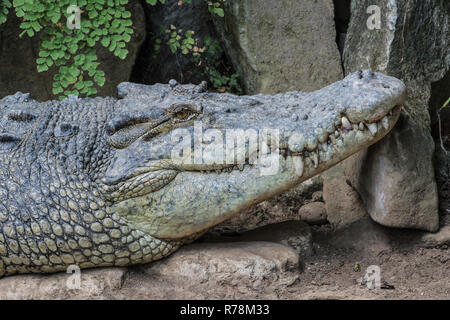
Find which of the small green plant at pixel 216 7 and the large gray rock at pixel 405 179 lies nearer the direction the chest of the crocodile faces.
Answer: the large gray rock

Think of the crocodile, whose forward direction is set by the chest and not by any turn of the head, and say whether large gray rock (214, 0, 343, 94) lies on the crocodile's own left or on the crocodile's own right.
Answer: on the crocodile's own left

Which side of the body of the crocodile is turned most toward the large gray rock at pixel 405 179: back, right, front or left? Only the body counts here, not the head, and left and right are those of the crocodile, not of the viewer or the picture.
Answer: front

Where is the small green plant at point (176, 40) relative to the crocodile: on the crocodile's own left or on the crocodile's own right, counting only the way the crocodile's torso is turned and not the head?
on the crocodile's own left

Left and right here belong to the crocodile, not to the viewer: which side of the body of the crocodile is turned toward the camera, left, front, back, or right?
right

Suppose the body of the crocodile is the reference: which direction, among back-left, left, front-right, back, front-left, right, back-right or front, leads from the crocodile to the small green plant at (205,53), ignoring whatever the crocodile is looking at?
left

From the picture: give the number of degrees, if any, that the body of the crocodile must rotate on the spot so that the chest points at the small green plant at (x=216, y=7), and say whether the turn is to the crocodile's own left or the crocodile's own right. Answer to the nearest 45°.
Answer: approximately 90° to the crocodile's own left

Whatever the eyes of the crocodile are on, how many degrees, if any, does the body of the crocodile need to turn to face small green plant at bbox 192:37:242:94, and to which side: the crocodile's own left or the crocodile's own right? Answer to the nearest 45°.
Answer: approximately 90° to the crocodile's own left
